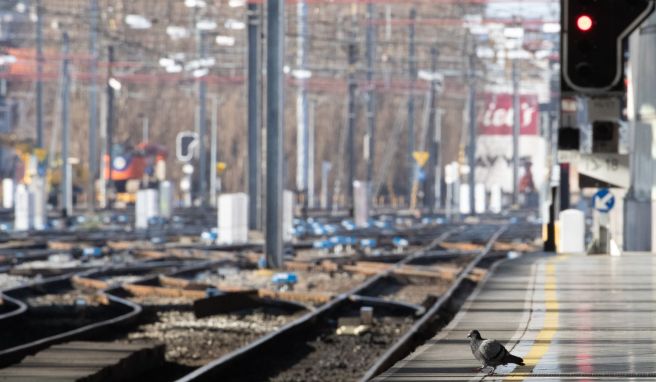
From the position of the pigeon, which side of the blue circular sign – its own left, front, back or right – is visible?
front

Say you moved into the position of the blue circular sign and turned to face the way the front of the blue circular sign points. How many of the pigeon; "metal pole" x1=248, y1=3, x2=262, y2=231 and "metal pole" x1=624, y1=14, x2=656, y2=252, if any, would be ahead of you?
1

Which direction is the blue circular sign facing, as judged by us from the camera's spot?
facing the viewer

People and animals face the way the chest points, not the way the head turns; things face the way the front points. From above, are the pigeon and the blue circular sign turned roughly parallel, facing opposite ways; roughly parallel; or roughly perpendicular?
roughly perpendicular

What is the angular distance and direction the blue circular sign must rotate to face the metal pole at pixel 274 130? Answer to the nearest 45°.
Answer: approximately 90° to its right

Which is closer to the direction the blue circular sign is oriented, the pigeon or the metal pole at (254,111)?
the pigeon
